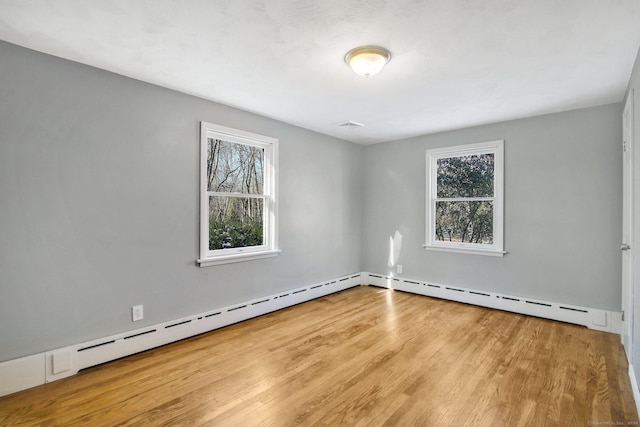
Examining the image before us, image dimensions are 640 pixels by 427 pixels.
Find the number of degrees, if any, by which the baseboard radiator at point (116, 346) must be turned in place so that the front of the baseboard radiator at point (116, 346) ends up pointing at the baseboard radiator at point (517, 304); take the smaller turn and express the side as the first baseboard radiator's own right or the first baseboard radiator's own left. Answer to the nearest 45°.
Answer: approximately 45° to the first baseboard radiator's own left

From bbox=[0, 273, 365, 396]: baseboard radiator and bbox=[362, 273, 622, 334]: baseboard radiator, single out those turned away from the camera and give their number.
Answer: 0

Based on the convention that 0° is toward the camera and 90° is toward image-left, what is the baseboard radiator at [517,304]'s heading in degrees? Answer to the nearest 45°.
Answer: approximately 45°

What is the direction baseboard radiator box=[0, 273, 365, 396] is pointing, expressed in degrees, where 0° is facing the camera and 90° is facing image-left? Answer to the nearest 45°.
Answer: approximately 315°

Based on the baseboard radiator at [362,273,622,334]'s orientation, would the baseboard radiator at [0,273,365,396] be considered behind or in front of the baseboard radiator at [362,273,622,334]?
in front

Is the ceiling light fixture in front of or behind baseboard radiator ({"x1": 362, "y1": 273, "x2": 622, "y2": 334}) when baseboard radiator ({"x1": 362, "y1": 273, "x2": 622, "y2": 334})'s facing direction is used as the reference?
in front
